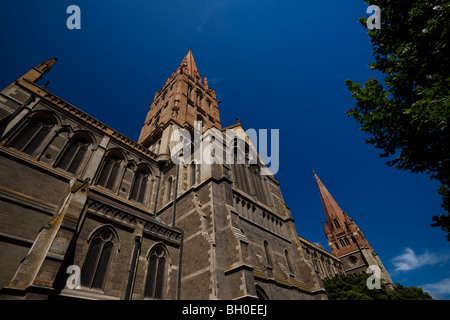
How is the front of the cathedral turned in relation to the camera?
facing away from the viewer and to the right of the viewer
